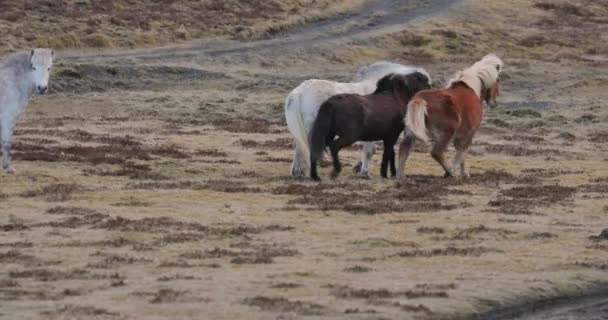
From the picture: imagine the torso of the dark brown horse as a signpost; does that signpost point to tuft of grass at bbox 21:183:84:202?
no

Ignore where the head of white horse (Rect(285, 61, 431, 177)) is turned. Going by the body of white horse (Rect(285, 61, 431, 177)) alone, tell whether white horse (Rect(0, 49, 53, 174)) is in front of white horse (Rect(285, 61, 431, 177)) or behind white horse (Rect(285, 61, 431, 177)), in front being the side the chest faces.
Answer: behind

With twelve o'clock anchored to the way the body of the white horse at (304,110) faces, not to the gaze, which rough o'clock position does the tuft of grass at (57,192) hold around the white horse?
The tuft of grass is roughly at 5 o'clock from the white horse.

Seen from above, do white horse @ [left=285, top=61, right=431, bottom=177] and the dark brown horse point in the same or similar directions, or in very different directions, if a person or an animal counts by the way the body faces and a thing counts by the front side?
same or similar directions

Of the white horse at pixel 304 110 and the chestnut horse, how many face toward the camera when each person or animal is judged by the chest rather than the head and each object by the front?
0

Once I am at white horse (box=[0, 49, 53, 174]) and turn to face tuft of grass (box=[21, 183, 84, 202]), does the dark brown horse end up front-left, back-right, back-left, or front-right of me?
front-left

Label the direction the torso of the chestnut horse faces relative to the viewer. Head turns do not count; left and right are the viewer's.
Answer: facing away from the viewer and to the right of the viewer

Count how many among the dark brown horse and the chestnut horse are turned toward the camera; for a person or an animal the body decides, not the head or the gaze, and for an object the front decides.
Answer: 0

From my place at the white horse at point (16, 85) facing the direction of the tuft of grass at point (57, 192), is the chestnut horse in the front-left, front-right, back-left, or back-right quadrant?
front-left

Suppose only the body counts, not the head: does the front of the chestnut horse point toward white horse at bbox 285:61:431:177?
no

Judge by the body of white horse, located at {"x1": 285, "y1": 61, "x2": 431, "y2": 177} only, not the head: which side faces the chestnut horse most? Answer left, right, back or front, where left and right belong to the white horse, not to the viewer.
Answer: front

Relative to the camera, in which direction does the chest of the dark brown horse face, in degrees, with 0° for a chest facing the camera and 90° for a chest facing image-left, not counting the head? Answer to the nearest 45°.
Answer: approximately 270°

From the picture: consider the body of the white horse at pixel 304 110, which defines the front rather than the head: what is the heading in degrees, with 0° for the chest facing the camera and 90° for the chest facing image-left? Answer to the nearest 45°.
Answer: approximately 270°
